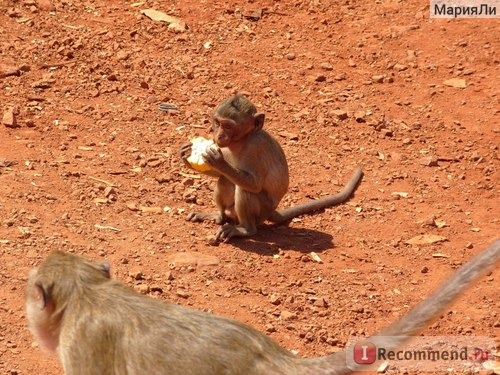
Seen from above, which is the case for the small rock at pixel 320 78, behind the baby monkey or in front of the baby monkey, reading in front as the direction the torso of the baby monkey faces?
behind

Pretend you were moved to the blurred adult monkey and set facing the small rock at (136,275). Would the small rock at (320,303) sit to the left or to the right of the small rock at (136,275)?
right

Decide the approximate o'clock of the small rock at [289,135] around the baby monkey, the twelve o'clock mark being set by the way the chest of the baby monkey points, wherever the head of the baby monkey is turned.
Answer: The small rock is roughly at 5 o'clock from the baby monkey.

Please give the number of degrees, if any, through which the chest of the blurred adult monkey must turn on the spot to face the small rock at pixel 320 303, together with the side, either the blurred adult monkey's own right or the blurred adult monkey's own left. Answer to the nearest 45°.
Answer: approximately 135° to the blurred adult monkey's own right

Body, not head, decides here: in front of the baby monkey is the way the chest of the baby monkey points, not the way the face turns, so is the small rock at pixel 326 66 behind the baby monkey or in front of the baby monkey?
behind

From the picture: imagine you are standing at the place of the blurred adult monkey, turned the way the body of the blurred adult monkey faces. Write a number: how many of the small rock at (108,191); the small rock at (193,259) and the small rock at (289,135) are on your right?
3

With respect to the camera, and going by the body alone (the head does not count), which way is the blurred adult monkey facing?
to the viewer's left

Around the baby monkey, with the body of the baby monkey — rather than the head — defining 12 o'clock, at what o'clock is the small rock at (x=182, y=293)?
The small rock is roughly at 11 o'clock from the baby monkey.

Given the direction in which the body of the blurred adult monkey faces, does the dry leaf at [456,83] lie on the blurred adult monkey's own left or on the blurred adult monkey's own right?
on the blurred adult monkey's own right

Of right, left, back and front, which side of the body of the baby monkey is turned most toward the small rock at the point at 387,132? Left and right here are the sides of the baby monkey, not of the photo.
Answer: back

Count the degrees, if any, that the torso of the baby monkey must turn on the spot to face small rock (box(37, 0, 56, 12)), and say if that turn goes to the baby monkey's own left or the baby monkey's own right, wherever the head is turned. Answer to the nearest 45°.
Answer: approximately 90° to the baby monkey's own right

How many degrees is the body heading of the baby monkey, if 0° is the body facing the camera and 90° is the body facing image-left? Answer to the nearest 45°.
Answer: approximately 45°

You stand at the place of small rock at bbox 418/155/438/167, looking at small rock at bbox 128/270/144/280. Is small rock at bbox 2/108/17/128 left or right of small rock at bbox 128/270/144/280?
right
